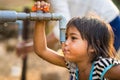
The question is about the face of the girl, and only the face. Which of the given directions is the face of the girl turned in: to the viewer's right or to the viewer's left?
to the viewer's left

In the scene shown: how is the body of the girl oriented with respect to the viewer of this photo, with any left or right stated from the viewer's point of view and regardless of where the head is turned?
facing the viewer and to the left of the viewer
